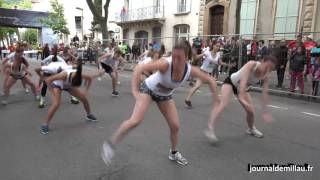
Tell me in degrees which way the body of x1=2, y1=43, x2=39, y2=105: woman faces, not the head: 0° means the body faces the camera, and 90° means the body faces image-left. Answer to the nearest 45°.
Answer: approximately 0°

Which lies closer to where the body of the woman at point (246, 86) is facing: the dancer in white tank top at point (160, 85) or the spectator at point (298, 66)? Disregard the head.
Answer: the dancer in white tank top

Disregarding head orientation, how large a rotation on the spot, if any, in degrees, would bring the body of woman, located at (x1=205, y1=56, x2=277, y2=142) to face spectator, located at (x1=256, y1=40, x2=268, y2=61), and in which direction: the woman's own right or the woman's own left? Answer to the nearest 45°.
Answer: approximately 135° to the woman's own left

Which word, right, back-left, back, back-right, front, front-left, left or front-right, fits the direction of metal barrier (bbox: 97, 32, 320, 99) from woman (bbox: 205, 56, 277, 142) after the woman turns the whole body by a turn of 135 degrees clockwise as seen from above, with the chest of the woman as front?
right

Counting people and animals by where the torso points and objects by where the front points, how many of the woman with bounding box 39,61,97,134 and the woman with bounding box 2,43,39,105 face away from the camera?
0

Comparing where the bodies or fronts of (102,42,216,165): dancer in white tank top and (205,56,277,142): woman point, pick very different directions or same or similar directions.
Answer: same or similar directions

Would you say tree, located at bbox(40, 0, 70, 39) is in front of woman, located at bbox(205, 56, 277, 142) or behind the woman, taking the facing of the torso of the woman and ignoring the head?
behind

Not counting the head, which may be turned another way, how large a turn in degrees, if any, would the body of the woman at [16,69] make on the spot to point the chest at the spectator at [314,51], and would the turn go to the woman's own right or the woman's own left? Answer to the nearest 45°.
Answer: approximately 90° to the woman's own left

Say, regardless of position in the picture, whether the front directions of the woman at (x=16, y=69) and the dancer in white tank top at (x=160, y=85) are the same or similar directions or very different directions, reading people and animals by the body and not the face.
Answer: same or similar directions

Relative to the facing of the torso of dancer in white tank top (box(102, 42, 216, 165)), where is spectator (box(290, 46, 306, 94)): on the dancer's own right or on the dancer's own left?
on the dancer's own left
